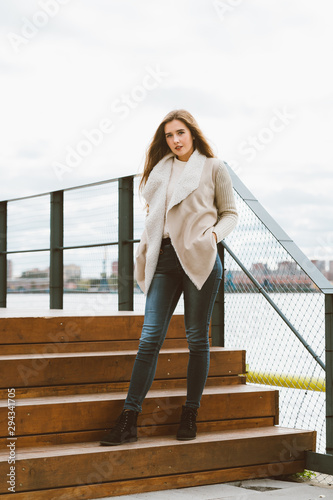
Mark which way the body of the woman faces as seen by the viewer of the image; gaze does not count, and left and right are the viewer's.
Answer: facing the viewer and to the left of the viewer

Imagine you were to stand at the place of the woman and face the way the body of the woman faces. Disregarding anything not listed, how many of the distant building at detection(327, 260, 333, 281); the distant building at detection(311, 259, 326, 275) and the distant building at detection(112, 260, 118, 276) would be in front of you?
0

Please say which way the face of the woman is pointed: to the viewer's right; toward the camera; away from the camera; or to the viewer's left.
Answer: toward the camera

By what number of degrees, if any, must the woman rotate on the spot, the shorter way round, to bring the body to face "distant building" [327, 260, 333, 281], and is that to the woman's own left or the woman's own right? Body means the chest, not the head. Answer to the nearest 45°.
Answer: approximately 180°

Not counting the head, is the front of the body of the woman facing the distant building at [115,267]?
no

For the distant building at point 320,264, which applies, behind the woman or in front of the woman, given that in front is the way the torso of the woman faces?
behind
